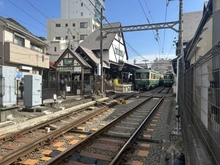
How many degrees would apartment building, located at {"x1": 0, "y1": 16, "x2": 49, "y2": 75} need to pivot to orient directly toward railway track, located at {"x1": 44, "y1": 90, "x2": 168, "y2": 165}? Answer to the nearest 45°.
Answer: approximately 45° to its right

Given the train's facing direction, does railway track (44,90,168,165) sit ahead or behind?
ahead

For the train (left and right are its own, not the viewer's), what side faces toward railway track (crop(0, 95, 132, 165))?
front

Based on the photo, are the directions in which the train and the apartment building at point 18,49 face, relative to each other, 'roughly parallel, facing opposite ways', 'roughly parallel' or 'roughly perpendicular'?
roughly perpendicular

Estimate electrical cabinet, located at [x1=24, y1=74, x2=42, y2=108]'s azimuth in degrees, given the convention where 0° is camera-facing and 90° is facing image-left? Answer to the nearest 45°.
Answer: approximately 315°

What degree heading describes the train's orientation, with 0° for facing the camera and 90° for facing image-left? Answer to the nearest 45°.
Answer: approximately 0°

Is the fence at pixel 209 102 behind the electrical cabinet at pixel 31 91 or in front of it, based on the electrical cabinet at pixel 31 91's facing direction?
in front

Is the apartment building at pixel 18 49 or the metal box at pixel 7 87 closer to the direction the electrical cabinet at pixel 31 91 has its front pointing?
the metal box

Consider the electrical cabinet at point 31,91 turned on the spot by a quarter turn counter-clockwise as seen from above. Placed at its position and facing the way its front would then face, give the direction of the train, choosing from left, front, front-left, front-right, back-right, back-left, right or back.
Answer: front
